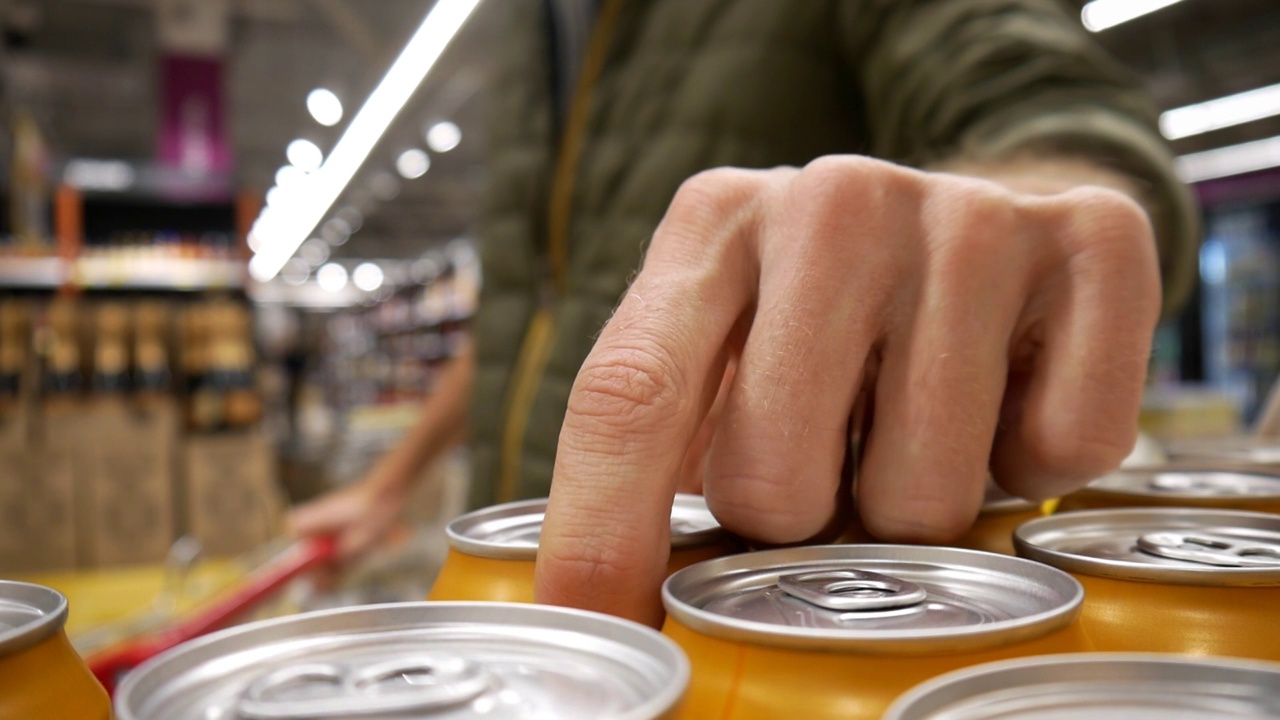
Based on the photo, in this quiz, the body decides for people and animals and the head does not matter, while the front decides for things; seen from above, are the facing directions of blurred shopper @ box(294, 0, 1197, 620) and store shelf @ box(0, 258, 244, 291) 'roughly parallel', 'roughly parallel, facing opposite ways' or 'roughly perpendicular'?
roughly parallel

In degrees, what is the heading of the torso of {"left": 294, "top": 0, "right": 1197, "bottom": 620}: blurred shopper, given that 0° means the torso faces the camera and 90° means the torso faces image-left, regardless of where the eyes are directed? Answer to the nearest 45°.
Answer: approximately 45°

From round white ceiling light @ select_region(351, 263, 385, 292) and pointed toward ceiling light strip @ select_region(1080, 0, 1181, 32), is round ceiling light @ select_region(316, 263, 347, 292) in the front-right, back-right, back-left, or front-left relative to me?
back-right

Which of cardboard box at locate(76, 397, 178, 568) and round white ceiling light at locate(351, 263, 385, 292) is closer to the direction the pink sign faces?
the cardboard box

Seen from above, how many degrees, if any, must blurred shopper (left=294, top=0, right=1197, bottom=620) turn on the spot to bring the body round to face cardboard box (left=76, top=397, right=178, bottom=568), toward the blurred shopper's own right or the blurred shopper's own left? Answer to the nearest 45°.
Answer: approximately 90° to the blurred shopper's own right

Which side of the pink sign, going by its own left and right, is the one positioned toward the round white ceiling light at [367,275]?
back

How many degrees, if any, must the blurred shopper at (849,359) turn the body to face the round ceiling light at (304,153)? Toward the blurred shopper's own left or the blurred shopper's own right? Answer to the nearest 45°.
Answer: approximately 90° to the blurred shopper's own right

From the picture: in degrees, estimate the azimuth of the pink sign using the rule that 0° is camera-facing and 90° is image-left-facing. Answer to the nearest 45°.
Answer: approximately 0°
